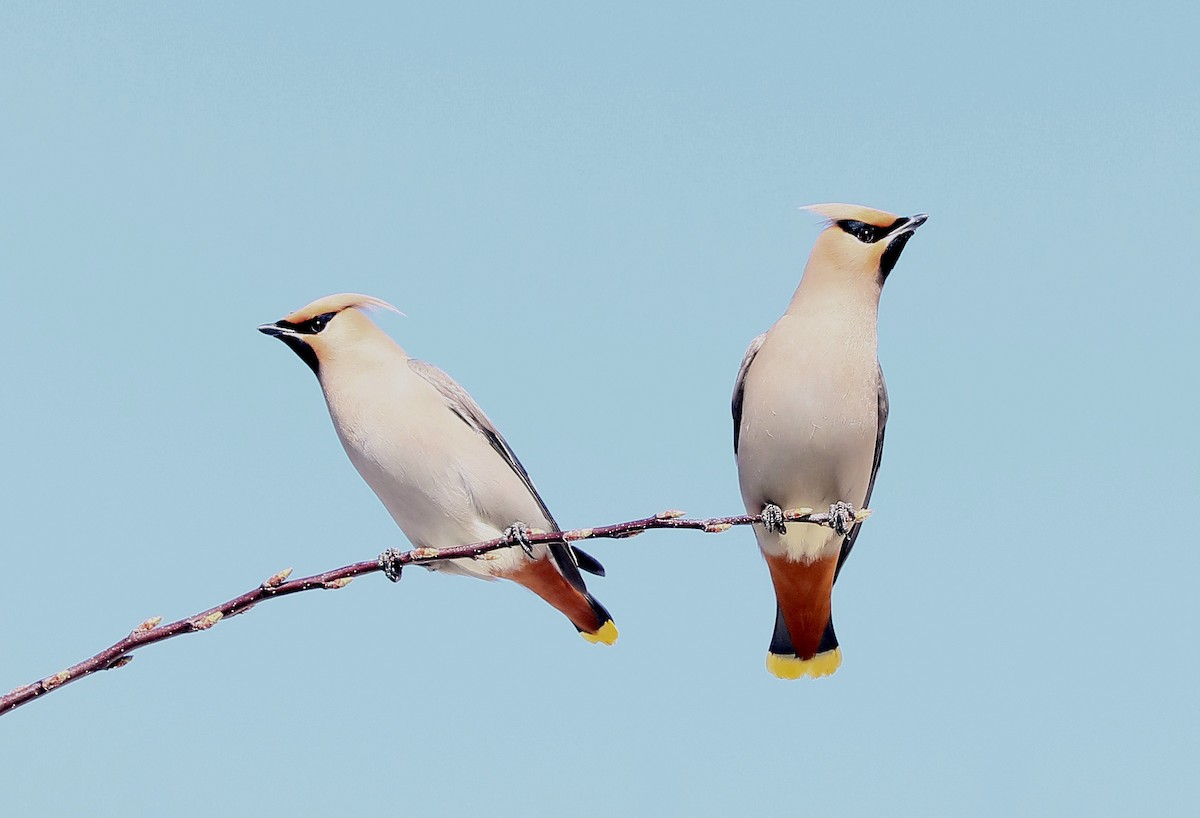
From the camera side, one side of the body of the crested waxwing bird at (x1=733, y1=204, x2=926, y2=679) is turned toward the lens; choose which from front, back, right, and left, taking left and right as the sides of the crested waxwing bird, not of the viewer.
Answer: front

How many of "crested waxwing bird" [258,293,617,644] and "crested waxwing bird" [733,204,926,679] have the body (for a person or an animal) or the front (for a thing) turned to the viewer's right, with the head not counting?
0

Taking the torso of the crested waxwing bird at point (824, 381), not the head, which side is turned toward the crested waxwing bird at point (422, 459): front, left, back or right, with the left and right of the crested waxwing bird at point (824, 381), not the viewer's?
right

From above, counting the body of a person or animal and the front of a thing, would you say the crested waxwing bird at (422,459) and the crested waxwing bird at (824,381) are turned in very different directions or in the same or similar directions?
same or similar directions
